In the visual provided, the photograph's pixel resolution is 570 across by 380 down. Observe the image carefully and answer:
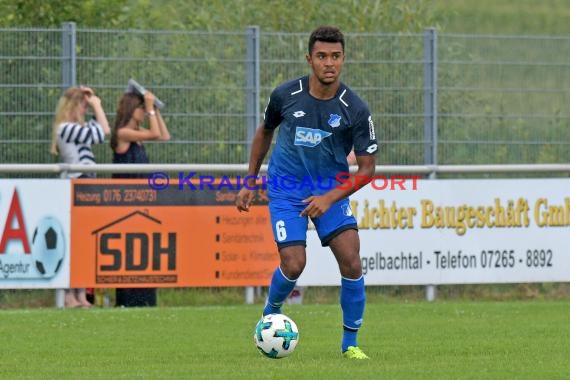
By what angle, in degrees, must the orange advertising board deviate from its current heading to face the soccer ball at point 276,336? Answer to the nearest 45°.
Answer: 0° — it already faces it

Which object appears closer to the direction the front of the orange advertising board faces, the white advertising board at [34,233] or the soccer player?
the soccer player

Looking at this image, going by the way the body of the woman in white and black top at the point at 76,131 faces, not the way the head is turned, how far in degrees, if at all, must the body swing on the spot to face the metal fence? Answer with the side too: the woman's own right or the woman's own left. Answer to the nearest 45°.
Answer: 0° — they already face it

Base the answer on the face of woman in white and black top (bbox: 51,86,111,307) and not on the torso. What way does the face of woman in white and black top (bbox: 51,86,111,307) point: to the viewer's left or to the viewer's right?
to the viewer's right

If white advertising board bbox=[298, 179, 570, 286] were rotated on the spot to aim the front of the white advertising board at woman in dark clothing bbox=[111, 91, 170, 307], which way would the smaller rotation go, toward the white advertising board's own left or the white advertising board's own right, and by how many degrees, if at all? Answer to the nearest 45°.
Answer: approximately 90° to the white advertising board's own right
